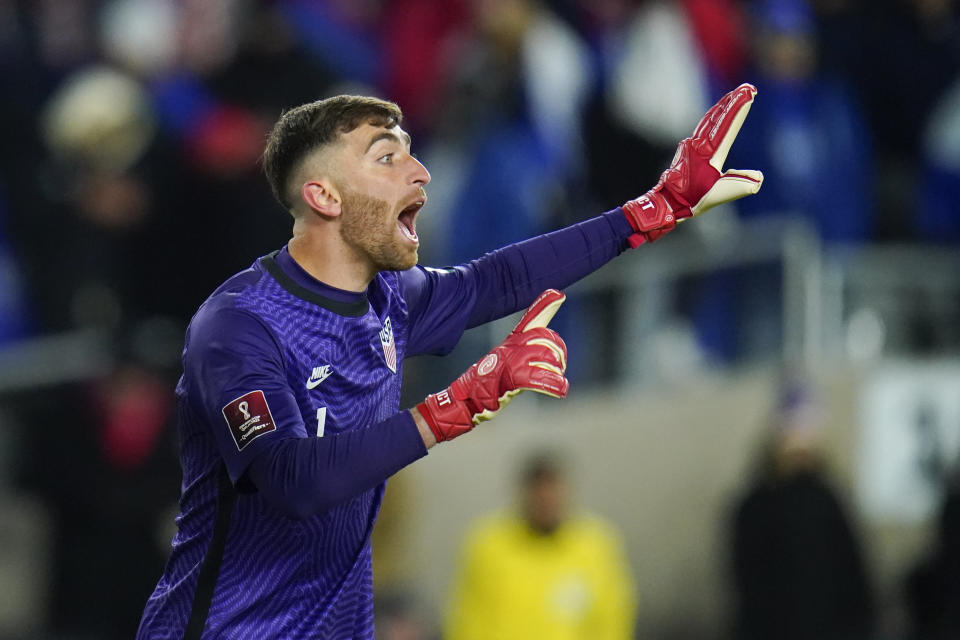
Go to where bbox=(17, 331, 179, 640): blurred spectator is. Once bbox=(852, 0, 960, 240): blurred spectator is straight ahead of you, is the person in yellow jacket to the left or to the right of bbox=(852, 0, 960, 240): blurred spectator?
right

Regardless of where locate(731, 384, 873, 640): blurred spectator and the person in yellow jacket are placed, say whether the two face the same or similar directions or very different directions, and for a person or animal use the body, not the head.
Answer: same or similar directions

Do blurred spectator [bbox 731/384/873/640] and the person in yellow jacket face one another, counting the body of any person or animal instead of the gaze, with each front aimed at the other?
no

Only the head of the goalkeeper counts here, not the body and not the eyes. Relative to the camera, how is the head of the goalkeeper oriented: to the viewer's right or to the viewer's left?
to the viewer's right

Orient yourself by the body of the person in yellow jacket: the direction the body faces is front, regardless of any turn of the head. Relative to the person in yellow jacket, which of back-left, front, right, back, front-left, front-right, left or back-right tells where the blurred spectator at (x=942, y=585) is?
left

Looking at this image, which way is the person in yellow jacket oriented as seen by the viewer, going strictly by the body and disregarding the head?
toward the camera

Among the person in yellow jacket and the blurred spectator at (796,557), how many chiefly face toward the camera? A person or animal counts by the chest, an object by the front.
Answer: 2

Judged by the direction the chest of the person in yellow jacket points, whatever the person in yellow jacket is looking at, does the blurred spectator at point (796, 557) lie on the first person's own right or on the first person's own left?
on the first person's own left

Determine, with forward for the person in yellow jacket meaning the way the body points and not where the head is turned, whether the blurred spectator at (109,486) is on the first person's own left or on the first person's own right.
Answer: on the first person's own right

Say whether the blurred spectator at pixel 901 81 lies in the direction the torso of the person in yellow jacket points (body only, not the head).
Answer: no

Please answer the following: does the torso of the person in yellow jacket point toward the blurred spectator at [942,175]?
no

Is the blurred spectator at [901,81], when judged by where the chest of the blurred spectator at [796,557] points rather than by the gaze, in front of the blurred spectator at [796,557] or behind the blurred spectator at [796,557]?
behind

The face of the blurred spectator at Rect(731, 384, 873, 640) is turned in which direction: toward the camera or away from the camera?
toward the camera

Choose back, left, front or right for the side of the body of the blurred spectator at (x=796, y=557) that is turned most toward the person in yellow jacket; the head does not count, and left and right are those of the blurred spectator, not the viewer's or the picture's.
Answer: right

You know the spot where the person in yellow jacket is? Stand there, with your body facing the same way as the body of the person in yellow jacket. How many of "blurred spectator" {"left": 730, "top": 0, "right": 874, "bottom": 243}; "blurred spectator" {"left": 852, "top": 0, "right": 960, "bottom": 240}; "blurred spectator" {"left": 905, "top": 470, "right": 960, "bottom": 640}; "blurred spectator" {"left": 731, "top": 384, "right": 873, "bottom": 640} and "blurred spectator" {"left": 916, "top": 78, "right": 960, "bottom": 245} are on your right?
0

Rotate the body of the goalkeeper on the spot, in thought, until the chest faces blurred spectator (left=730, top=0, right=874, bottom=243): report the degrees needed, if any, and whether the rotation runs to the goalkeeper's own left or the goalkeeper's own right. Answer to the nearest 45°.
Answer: approximately 90° to the goalkeeper's own left
